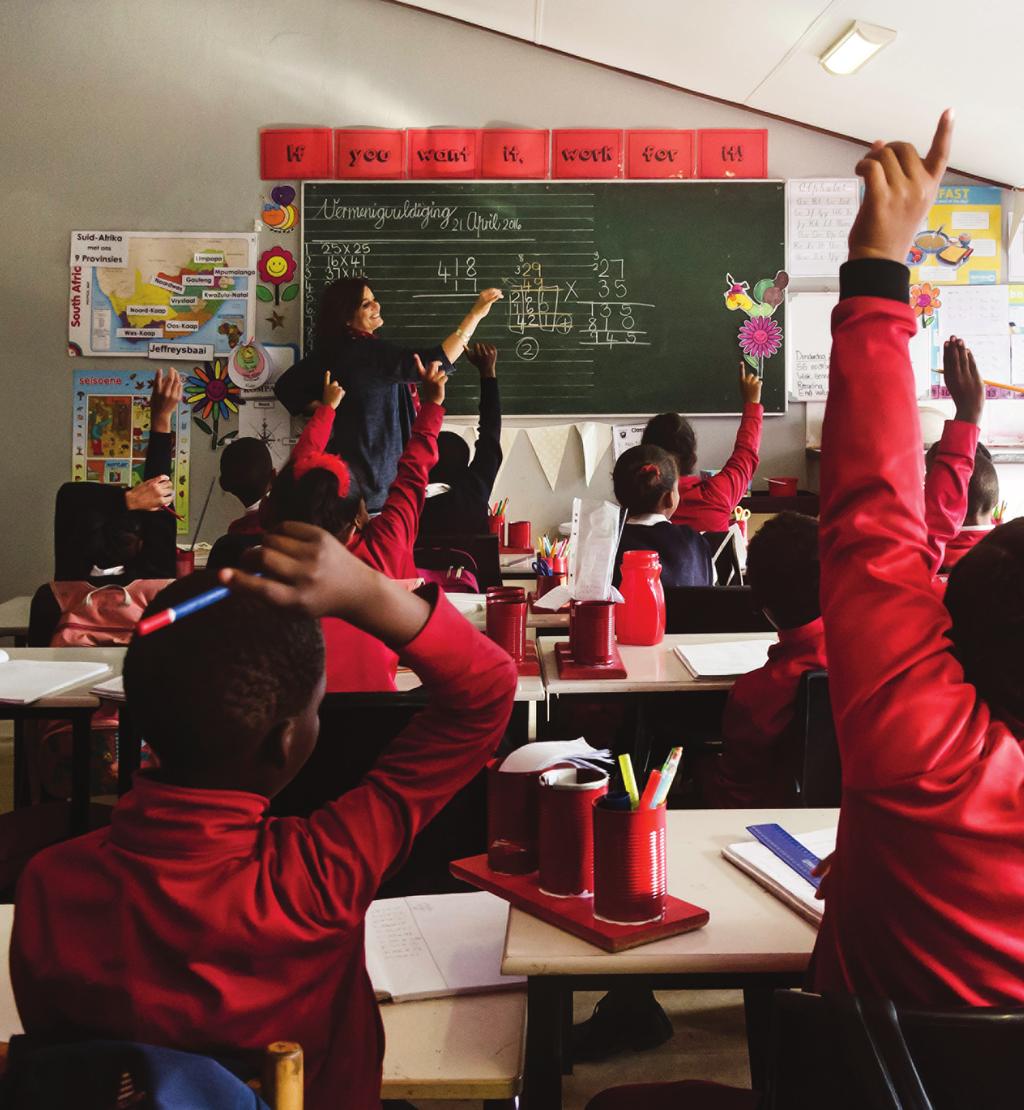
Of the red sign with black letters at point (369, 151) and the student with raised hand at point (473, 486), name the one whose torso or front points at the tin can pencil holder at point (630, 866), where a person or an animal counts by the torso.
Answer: the red sign with black letters

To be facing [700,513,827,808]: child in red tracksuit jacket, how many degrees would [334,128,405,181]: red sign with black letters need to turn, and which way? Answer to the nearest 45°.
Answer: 0° — it already faces them

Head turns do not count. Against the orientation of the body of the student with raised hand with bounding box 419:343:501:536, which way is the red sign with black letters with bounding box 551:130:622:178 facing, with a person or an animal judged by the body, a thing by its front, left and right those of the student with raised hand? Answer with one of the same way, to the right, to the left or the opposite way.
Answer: the opposite way

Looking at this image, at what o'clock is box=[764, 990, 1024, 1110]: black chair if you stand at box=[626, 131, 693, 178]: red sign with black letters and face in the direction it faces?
The black chair is roughly at 12 o'clock from the red sign with black letters.

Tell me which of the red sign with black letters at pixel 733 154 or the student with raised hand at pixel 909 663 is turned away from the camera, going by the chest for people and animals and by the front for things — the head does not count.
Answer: the student with raised hand

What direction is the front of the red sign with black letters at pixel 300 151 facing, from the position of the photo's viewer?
facing the viewer

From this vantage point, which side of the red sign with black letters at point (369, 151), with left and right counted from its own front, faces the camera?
front

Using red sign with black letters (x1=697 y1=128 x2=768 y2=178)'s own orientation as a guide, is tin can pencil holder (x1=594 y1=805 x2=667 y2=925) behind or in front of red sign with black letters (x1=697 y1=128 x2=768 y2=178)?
in front

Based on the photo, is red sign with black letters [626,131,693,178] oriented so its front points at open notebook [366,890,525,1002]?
yes

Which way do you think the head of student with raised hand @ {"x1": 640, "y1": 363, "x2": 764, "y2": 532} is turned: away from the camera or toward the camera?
away from the camera

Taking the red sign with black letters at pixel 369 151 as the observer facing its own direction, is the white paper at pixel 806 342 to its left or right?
on its left

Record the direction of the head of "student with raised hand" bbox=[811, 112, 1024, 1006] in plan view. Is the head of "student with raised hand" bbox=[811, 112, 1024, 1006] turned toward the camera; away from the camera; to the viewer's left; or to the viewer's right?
away from the camera

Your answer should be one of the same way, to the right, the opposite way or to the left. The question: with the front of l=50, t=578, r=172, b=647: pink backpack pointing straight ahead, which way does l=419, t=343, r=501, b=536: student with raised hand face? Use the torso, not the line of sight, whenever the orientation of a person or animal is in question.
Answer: the opposite way

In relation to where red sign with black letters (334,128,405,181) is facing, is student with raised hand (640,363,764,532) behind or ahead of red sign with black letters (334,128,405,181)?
ahead

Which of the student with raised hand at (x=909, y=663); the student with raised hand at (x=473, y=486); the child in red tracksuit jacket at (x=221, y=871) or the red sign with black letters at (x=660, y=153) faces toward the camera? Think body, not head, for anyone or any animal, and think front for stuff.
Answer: the red sign with black letters

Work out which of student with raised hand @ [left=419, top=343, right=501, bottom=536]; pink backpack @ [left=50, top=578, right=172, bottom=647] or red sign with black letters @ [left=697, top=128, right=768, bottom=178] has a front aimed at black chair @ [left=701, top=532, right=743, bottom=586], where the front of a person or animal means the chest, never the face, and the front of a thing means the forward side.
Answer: the red sign with black letters

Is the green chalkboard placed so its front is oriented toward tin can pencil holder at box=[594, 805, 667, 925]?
yes
